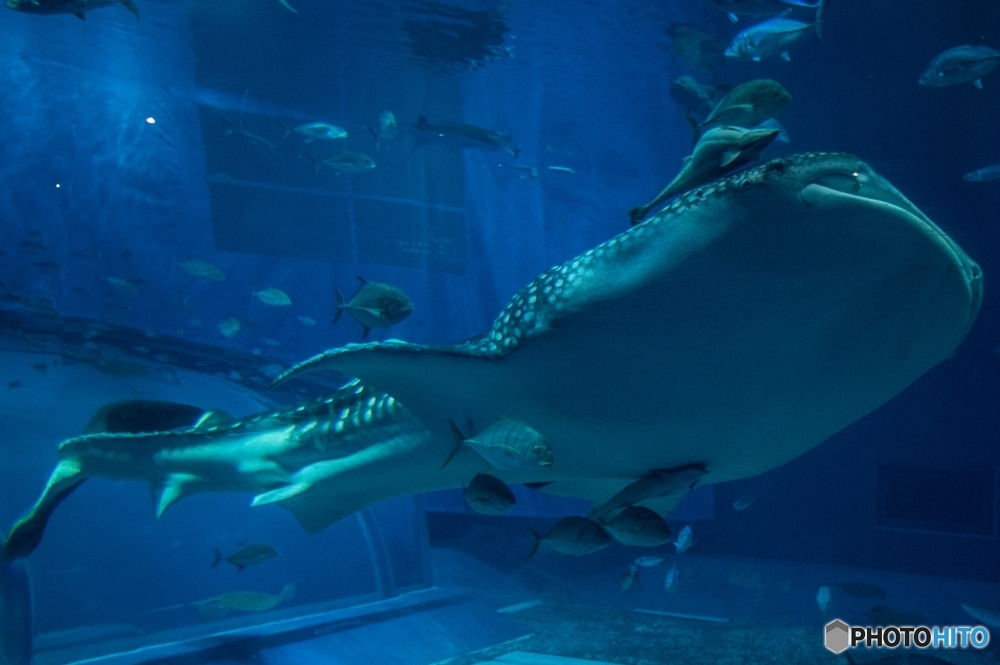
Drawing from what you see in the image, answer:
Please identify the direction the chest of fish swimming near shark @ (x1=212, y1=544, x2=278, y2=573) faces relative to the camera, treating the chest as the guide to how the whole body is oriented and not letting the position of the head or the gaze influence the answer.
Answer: to the viewer's right

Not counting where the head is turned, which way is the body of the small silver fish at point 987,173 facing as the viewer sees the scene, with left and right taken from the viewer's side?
facing to the left of the viewer

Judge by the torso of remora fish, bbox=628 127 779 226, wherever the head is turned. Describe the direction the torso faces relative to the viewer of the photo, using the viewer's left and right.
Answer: facing to the right of the viewer

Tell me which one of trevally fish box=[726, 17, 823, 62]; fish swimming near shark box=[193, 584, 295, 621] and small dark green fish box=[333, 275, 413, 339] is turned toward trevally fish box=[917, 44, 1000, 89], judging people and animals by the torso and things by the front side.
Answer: the small dark green fish

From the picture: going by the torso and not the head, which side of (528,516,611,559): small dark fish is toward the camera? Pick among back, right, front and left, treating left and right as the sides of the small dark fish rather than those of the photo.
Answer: right

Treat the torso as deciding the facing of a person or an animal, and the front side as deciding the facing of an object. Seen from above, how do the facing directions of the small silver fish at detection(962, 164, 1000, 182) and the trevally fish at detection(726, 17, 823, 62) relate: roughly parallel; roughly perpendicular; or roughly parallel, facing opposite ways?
roughly parallel

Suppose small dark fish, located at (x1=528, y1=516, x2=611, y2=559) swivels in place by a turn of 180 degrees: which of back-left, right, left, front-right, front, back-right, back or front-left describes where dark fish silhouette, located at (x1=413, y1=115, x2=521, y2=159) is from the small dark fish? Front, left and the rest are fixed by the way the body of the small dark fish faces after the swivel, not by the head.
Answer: right

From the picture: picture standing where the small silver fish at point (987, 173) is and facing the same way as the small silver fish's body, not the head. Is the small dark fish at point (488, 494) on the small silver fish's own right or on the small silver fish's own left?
on the small silver fish's own left

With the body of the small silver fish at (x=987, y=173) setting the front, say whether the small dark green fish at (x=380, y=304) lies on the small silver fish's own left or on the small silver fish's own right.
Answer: on the small silver fish's own left

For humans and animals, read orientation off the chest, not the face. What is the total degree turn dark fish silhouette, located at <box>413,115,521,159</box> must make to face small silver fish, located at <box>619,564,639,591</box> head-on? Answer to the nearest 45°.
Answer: approximately 90° to its right

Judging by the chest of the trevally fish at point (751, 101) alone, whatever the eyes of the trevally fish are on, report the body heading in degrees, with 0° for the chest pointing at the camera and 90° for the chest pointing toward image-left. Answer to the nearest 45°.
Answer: approximately 270°

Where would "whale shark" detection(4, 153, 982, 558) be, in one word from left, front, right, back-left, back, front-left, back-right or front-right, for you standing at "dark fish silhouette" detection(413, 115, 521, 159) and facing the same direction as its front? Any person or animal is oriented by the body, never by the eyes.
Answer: right
